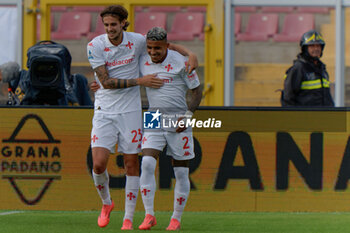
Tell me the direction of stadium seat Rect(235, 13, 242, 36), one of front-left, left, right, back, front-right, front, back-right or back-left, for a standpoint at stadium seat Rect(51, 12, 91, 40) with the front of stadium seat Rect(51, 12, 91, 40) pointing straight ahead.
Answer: back-left

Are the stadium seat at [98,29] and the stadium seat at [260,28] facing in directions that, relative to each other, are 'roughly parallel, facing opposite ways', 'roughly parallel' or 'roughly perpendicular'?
roughly parallel

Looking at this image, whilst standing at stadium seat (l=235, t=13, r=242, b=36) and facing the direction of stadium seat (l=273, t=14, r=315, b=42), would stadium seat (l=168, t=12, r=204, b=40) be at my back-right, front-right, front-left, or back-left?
back-right

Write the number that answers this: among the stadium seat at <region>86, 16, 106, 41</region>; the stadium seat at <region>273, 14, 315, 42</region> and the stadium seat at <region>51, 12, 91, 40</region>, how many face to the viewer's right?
0

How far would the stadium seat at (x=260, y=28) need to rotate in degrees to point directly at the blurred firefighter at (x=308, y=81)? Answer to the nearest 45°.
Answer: approximately 45° to its left

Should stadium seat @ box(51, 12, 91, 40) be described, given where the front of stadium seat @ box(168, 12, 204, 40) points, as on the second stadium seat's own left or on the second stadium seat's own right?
on the second stadium seat's own right

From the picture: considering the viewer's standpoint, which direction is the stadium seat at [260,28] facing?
facing the viewer and to the left of the viewer

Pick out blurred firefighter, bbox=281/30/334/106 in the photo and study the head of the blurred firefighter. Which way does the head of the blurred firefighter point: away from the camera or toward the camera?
toward the camera

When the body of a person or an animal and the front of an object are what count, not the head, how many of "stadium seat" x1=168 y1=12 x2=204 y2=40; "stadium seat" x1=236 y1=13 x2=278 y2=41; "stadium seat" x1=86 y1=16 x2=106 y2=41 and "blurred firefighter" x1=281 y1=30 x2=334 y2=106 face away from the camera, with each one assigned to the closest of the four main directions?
0

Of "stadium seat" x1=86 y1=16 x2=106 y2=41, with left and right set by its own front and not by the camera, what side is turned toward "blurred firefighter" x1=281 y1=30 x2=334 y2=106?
left

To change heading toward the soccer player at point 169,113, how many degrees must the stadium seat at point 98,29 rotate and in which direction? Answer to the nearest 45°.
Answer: approximately 45° to its left
